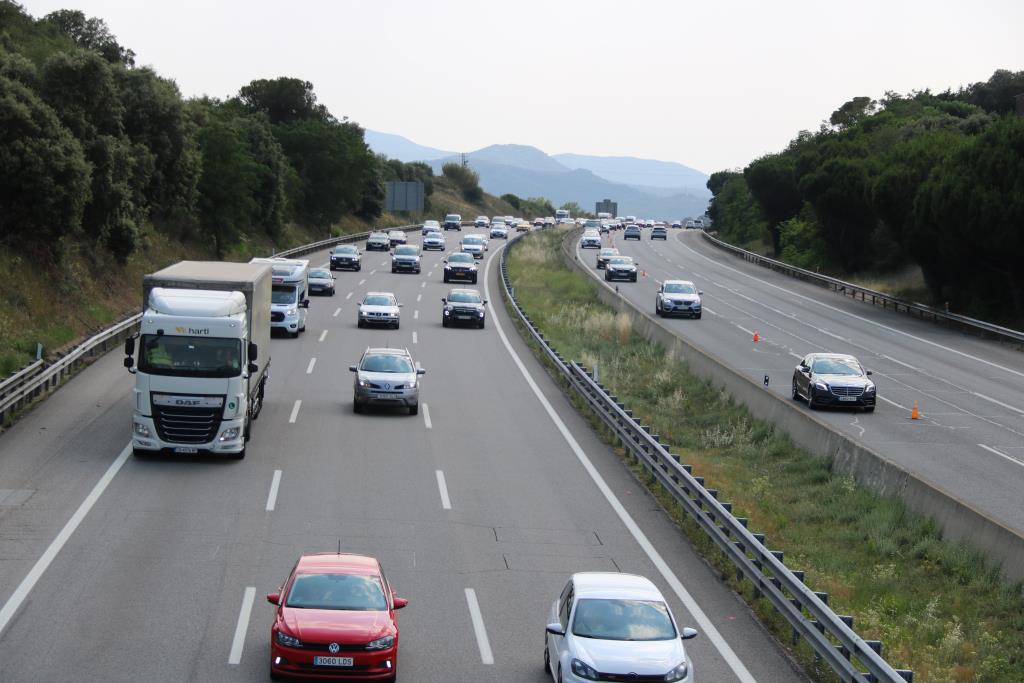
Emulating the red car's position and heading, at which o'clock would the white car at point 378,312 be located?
The white car is roughly at 6 o'clock from the red car.

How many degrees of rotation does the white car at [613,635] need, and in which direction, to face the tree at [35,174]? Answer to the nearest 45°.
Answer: approximately 135° to its right

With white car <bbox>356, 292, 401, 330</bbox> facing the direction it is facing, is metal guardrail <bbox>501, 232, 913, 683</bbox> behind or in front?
in front

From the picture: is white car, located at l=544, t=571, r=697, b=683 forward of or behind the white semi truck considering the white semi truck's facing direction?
forward

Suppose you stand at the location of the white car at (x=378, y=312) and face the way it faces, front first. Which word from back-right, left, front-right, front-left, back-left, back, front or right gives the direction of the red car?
front

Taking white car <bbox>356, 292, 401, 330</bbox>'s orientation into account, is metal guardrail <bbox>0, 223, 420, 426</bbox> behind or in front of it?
in front

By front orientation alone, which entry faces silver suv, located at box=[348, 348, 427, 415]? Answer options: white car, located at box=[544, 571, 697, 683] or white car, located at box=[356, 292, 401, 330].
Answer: white car, located at box=[356, 292, 401, 330]

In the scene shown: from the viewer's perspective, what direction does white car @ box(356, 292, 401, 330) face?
toward the camera

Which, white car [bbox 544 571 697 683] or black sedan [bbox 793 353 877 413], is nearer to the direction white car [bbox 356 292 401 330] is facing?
the white car

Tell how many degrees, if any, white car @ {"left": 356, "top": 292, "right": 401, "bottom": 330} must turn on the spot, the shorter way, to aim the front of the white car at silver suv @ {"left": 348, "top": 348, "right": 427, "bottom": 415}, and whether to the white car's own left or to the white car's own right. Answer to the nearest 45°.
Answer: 0° — it already faces it

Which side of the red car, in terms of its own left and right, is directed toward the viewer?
front

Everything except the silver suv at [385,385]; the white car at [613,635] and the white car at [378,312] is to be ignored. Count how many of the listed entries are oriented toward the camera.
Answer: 3

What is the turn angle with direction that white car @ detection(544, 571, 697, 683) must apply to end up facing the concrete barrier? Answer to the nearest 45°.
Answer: approximately 135° to its left

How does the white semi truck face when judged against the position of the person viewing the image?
facing the viewer

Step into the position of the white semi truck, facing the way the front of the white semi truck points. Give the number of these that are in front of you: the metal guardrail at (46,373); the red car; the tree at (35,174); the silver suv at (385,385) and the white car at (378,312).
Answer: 1
